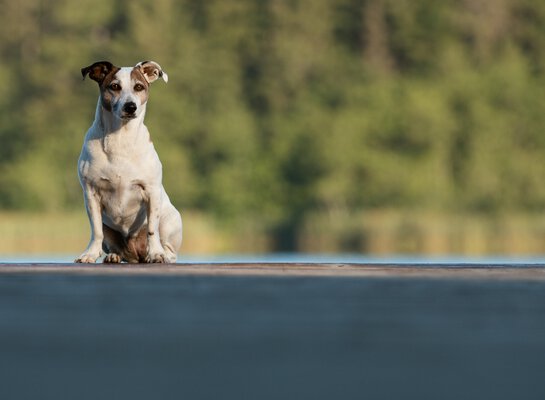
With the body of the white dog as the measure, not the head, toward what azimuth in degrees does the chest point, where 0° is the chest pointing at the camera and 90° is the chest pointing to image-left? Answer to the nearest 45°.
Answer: approximately 0°
